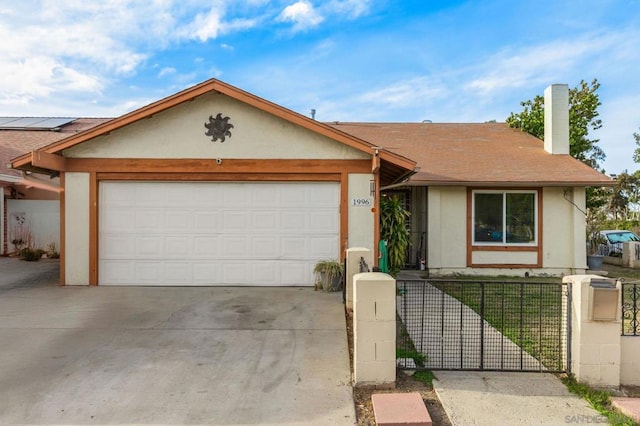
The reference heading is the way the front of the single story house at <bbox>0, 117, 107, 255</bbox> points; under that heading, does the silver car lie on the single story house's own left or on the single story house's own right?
on the single story house's own left

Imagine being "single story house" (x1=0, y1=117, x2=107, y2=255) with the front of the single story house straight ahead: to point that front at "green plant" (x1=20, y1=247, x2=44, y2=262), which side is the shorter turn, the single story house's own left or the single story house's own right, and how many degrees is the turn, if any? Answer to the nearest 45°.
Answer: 0° — it already faces it

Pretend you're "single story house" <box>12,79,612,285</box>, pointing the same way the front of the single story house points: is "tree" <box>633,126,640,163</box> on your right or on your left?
on your left

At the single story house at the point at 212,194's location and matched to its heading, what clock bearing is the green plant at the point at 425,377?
The green plant is roughly at 11 o'clock from the single story house.

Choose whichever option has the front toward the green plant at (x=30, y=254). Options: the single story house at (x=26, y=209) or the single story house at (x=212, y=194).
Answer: the single story house at (x=26, y=209)

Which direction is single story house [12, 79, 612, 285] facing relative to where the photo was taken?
toward the camera

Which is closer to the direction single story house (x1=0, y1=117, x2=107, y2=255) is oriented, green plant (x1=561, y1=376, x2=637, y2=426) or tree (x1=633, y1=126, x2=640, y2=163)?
the green plant

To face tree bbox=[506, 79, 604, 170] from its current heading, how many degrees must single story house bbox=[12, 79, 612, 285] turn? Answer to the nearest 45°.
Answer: approximately 135° to its left

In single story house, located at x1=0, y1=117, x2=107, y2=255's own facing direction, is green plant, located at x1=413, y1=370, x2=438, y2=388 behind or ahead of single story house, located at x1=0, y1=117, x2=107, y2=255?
ahead

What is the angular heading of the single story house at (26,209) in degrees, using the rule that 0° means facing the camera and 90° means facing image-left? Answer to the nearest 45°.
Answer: approximately 0°

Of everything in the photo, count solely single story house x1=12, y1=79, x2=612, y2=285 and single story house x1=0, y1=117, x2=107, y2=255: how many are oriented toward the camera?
2

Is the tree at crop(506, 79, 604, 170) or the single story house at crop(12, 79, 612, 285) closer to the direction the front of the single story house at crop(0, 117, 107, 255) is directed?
the single story house
